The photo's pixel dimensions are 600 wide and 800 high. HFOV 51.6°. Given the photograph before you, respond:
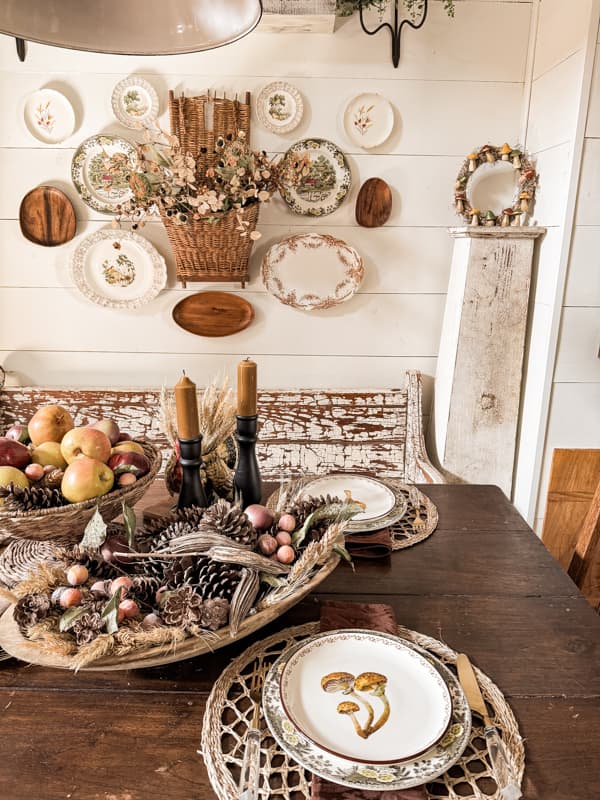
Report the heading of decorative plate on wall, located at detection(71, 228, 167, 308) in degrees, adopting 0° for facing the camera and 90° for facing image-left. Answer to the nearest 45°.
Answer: approximately 0°

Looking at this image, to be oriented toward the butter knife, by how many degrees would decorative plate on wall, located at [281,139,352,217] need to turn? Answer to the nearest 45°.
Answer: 0° — it already faces it

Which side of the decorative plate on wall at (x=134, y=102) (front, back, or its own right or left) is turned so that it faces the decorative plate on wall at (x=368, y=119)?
left

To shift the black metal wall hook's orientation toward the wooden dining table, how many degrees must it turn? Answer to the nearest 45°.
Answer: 0° — it already faces it

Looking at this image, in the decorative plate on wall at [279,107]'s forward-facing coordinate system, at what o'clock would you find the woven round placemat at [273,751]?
The woven round placemat is roughly at 12 o'clock from the decorative plate on wall.
